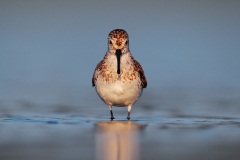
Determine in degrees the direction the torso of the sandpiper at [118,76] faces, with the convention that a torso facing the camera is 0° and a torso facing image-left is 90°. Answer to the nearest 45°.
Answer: approximately 0°
